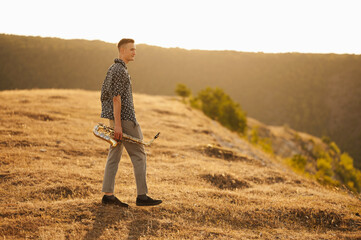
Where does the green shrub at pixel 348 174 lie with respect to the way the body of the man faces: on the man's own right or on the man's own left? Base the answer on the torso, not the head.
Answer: on the man's own left

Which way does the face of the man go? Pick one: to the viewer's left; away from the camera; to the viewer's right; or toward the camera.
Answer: to the viewer's right

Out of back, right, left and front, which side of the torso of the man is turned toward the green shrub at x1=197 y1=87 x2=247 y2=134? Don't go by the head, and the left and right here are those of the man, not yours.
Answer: left

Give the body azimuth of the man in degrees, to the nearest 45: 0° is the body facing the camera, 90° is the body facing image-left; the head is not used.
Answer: approximately 270°

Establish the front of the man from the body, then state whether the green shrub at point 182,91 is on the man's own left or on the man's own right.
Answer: on the man's own left
